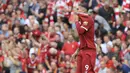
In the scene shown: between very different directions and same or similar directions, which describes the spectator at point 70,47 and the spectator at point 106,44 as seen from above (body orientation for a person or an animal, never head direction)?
same or similar directions

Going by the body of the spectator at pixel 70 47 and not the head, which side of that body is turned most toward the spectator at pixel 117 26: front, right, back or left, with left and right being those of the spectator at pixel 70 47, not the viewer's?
left

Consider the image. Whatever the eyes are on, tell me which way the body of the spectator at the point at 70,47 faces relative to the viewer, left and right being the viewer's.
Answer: facing the viewer

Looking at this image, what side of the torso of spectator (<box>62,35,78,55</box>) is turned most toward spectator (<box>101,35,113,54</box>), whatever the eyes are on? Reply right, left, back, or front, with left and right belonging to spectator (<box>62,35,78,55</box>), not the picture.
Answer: left

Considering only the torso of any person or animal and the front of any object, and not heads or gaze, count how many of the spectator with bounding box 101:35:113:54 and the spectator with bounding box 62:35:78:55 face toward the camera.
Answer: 2

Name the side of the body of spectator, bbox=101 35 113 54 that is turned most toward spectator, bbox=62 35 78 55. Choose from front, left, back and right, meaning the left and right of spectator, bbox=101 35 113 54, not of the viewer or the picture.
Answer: right

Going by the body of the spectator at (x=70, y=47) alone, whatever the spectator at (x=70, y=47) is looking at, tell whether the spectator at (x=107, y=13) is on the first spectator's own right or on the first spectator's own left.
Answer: on the first spectator's own left
